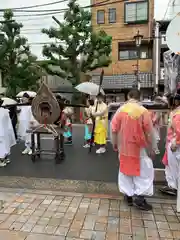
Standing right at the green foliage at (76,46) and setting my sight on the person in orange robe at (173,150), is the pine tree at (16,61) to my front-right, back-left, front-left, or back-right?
back-right

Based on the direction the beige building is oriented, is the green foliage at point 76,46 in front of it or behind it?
in front

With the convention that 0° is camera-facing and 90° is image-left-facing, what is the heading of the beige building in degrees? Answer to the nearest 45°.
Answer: approximately 0°

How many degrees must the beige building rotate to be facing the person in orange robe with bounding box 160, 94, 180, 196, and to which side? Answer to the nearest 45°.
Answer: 0° — it already faces them

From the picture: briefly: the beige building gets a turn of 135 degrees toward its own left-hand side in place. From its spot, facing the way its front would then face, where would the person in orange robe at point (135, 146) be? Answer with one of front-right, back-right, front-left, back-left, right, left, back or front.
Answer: back-right
